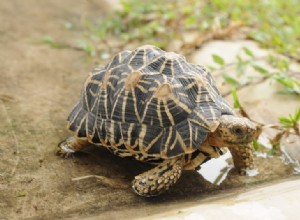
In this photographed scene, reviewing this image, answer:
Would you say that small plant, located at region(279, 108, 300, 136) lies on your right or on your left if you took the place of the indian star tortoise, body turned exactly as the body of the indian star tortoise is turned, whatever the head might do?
on your left

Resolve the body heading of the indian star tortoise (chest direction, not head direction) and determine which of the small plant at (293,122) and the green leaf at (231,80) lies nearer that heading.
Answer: the small plant

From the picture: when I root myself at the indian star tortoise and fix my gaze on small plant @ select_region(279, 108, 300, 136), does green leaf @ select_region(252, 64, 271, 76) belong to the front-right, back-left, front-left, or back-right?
front-left

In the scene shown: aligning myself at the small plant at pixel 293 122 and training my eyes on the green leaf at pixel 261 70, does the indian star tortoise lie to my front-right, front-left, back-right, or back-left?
back-left

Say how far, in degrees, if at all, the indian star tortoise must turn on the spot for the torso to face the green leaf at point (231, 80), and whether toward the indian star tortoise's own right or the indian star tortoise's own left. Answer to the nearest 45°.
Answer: approximately 90° to the indian star tortoise's own left

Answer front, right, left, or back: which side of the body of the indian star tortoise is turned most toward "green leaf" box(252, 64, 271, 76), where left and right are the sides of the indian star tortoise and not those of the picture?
left
